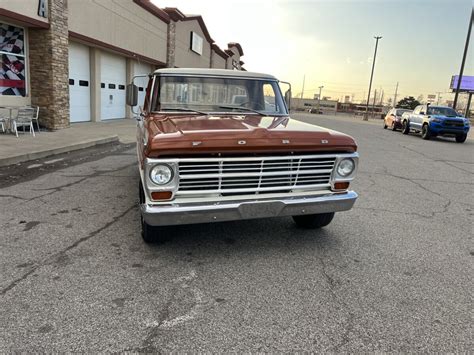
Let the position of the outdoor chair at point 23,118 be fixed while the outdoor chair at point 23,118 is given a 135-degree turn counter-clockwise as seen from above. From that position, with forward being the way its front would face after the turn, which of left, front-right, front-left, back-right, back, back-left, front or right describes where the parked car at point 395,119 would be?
front

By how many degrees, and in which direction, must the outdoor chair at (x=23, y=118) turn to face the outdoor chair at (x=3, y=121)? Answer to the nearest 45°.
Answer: approximately 90° to its right

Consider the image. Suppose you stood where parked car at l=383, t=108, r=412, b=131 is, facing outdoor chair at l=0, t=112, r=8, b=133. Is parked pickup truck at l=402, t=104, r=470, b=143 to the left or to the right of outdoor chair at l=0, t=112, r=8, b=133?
left

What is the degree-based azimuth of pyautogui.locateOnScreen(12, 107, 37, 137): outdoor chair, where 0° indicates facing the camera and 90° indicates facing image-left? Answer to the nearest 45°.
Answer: approximately 45°

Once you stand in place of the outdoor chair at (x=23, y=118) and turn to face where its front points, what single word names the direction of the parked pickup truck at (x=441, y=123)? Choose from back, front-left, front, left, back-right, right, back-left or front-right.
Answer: back-left

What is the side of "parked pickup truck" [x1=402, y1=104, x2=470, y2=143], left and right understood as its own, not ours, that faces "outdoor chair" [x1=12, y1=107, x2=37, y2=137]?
right

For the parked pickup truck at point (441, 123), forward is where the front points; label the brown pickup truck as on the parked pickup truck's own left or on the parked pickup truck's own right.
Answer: on the parked pickup truck's own right

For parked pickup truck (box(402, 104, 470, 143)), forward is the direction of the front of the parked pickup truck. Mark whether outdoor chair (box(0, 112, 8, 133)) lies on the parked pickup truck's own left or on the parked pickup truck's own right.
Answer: on the parked pickup truck's own right

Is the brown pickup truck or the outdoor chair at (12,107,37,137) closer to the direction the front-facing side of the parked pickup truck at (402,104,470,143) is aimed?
the brown pickup truck

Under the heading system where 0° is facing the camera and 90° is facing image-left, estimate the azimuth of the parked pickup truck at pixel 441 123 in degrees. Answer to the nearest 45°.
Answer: approximately 315°
